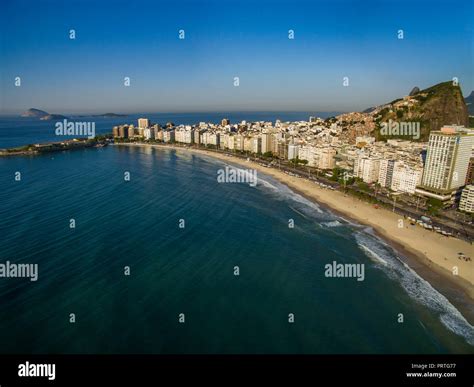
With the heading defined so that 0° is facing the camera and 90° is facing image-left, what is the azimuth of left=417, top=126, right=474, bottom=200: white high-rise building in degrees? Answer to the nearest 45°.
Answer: approximately 45°

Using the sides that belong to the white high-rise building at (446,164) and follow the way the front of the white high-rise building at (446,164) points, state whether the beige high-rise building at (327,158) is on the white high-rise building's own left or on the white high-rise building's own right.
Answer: on the white high-rise building's own right

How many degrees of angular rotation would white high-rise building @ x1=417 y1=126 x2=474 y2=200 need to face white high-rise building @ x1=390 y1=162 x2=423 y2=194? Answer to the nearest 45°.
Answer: approximately 45° to its right

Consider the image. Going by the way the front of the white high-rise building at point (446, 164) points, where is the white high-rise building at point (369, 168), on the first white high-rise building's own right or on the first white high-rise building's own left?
on the first white high-rise building's own right

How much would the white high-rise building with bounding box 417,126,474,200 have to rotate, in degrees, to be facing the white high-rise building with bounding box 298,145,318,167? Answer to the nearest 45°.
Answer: approximately 90° to its right

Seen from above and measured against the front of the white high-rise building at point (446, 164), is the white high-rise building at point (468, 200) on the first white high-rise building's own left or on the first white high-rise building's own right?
on the first white high-rise building's own left

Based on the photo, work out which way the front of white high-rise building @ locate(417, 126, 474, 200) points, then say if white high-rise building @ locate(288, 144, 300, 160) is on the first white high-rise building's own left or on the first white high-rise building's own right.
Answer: on the first white high-rise building's own right
